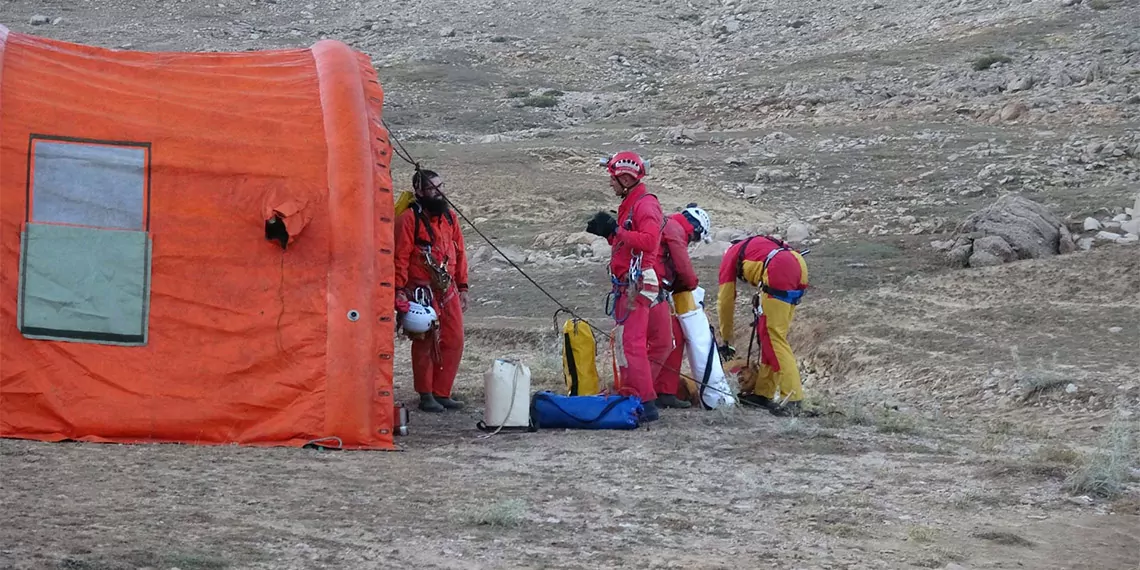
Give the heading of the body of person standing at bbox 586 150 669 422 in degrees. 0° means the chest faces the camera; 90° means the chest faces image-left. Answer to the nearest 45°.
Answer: approximately 90°

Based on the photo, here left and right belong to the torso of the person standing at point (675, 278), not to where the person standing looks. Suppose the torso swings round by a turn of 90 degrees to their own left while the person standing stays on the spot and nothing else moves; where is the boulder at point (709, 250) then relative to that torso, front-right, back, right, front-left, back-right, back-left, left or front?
front

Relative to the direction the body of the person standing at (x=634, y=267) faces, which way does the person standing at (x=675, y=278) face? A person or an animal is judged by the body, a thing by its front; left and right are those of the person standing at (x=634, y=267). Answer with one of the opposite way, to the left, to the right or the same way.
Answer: the opposite way

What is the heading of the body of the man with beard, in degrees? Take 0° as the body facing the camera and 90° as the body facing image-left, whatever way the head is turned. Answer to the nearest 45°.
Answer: approximately 315°

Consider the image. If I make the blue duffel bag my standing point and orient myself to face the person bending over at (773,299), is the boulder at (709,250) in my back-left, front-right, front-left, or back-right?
front-left

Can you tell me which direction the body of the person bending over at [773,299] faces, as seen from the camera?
to the viewer's left

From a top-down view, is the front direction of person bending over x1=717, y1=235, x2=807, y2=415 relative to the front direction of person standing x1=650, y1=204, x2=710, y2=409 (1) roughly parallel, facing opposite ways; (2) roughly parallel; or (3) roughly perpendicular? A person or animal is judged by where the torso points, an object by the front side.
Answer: roughly parallel, facing opposite ways

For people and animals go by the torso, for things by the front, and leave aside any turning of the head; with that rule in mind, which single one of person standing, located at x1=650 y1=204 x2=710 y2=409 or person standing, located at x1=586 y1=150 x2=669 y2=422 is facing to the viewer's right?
person standing, located at x1=650 y1=204 x2=710 y2=409

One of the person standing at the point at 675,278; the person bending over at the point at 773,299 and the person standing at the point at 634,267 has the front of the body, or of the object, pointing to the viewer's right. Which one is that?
the person standing at the point at 675,278

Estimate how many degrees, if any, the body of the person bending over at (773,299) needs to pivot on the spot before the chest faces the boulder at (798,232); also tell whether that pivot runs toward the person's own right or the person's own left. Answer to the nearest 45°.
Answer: approximately 90° to the person's own right

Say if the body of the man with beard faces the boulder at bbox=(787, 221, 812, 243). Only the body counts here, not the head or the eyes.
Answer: no

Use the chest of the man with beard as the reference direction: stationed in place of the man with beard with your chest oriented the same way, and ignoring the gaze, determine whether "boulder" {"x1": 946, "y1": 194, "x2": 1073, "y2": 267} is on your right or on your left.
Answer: on your left

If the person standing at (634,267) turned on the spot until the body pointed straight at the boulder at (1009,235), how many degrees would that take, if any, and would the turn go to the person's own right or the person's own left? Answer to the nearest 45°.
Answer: approximately 135° to the person's own right

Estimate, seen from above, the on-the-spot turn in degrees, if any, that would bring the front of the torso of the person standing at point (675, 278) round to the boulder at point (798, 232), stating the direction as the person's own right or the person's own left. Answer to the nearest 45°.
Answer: approximately 90° to the person's own left

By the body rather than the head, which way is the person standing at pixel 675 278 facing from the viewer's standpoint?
to the viewer's right

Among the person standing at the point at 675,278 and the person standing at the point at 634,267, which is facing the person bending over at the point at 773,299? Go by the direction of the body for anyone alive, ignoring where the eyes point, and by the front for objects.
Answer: the person standing at the point at 675,278

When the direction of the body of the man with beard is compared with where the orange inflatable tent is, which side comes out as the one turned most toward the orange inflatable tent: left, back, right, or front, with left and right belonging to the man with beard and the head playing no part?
right

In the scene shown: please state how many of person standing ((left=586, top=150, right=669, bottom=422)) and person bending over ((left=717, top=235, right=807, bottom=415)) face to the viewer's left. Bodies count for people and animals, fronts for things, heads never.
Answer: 2

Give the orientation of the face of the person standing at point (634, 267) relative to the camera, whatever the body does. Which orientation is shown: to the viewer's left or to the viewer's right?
to the viewer's left
